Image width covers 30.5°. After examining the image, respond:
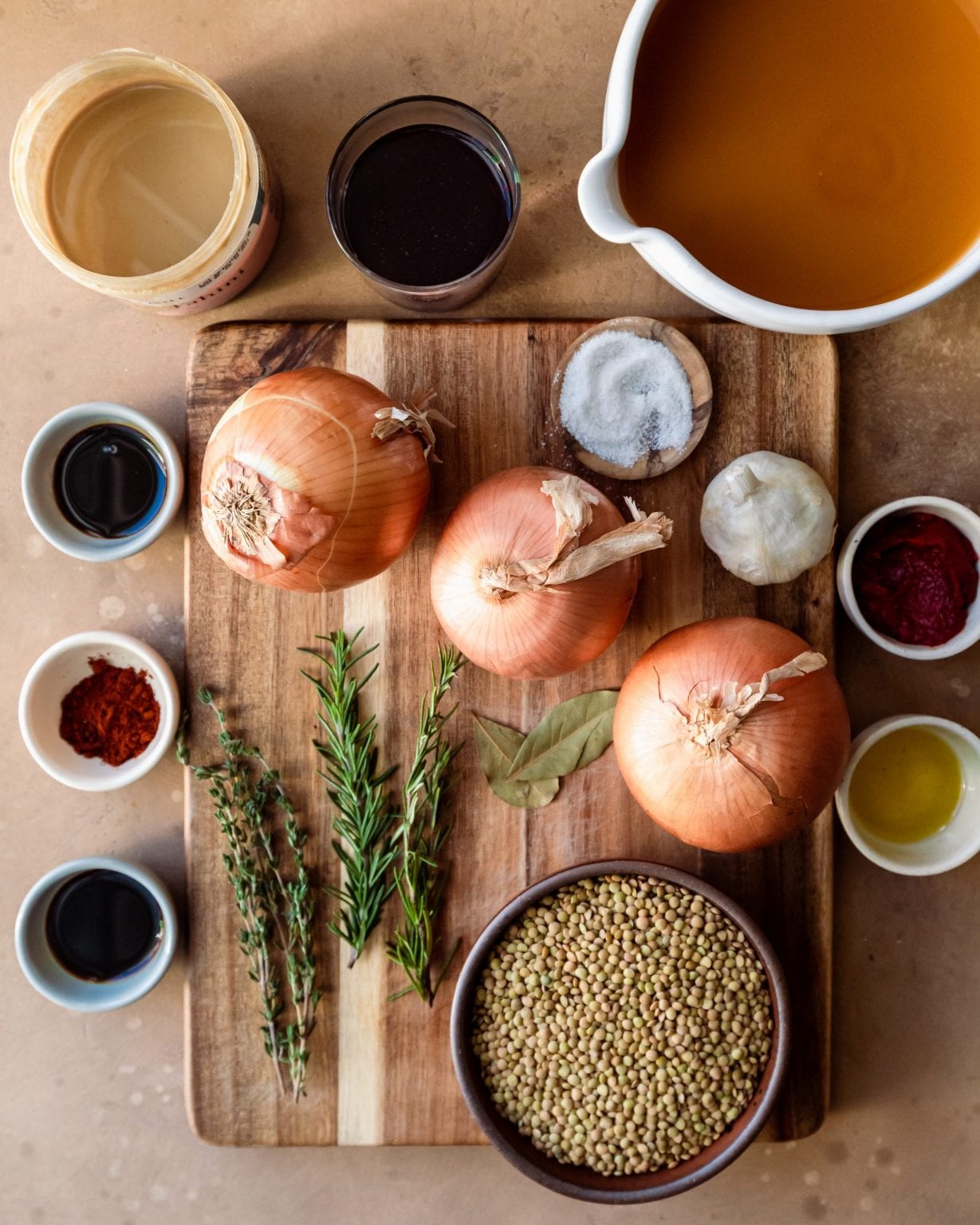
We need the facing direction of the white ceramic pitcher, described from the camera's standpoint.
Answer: facing the viewer and to the left of the viewer
